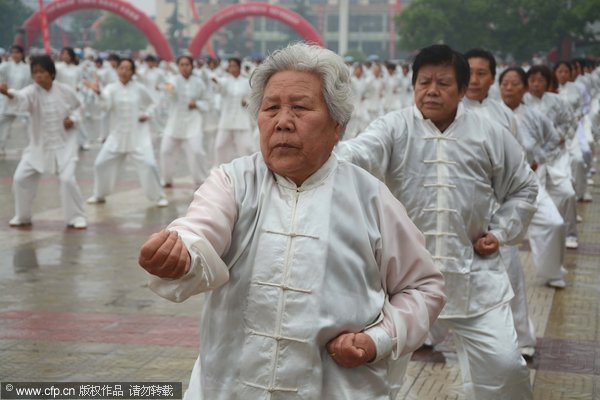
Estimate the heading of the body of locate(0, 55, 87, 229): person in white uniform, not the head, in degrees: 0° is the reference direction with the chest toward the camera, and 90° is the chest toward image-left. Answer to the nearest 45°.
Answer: approximately 0°

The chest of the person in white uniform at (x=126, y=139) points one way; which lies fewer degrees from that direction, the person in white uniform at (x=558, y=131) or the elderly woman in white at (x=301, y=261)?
the elderly woman in white

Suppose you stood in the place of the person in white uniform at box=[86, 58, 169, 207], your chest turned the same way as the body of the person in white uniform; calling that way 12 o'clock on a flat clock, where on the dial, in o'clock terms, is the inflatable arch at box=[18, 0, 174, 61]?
The inflatable arch is roughly at 6 o'clock from the person in white uniform.

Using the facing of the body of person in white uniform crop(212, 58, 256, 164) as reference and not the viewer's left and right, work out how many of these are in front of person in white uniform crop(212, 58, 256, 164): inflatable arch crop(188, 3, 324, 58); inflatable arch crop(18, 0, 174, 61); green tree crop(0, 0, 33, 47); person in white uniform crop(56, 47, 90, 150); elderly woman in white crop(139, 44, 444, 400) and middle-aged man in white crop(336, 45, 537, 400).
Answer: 2

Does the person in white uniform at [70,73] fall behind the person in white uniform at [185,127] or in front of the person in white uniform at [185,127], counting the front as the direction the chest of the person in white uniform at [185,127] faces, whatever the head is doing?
behind

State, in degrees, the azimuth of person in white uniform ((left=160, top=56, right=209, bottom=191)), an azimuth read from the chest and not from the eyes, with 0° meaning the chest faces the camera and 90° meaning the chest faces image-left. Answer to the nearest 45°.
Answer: approximately 0°

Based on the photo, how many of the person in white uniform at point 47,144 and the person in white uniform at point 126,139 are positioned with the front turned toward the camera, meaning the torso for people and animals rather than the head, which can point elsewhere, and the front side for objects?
2

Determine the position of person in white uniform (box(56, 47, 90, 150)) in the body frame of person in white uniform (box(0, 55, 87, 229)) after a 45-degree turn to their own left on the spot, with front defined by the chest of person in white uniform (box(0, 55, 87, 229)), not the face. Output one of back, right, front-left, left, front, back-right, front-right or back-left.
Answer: back-left
